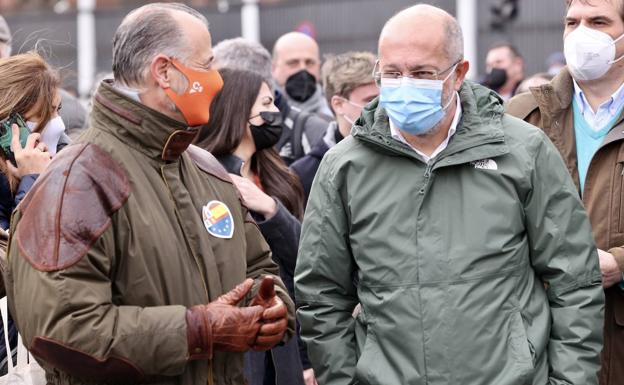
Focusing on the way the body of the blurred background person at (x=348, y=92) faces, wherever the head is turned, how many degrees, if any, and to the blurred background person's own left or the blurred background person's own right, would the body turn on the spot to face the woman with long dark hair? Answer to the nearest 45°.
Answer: approximately 45° to the blurred background person's own right

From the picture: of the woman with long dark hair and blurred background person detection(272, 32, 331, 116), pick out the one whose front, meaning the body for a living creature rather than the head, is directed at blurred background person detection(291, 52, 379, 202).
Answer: blurred background person detection(272, 32, 331, 116)

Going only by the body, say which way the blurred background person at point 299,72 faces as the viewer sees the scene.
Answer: toward the camera

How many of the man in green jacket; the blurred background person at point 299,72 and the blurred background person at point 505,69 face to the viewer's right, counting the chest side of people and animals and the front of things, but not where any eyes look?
0

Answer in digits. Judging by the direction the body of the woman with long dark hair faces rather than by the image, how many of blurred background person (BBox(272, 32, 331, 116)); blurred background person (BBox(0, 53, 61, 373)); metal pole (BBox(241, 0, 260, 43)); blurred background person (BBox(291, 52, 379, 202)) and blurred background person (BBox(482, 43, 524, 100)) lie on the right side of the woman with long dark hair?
1

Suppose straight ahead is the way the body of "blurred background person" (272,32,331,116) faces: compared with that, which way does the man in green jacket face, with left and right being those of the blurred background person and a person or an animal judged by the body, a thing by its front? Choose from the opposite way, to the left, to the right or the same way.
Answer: the same way

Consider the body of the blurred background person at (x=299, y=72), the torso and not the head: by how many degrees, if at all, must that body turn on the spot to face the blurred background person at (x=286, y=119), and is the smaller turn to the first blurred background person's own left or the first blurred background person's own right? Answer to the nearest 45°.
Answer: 0° — they already face them

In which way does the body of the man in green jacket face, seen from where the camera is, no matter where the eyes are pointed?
toward the camera

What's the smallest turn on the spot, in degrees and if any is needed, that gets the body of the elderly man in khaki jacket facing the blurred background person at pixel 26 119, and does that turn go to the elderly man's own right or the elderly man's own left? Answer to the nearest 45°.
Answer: approximately 135° to the elderly man's own left

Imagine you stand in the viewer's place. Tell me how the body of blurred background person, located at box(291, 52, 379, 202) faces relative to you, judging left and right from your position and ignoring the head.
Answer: facing the viewer and to the right of the viewer

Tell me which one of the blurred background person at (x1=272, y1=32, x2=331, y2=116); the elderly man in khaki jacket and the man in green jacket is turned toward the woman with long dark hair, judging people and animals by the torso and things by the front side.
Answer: the blurred background person

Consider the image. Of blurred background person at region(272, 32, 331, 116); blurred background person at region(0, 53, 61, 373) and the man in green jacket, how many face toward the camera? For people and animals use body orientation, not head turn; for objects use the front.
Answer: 2

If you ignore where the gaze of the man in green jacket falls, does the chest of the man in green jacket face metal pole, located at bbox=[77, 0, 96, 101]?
no

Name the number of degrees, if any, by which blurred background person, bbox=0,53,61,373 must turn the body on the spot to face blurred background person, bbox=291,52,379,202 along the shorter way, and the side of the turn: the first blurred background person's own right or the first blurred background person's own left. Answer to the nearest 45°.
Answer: approximately 45° to the first blurred background person's own left

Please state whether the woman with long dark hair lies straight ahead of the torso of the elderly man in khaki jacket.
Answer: no

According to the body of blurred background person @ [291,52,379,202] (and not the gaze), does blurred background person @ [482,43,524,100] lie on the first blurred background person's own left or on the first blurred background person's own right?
on the first blurred background person's own left

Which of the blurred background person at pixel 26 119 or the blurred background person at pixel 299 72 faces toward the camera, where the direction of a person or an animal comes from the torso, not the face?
the blurred background person at pixel 299 72
